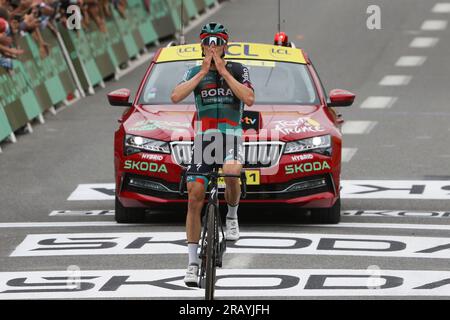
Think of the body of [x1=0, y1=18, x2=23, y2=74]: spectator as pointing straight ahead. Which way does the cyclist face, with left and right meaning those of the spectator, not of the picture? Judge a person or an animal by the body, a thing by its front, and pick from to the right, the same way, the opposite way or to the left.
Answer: to the right

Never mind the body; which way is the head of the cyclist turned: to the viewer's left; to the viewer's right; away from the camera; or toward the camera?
toward the camera

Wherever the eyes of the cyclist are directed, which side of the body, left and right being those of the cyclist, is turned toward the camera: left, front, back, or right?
front

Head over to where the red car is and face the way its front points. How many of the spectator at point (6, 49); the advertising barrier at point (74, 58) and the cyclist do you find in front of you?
1

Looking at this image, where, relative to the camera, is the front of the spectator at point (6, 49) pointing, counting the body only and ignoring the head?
to the viewer's right

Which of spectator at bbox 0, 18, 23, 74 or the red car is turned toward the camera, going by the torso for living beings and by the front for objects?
the red car

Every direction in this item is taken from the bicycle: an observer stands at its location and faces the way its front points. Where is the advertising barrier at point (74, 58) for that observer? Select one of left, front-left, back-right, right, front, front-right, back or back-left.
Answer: back

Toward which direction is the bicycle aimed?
toward the camera

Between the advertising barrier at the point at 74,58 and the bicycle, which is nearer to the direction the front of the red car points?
the bicycle

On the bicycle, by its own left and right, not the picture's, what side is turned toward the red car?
back
